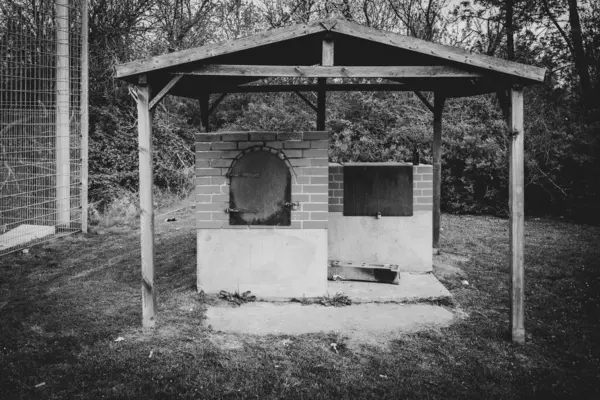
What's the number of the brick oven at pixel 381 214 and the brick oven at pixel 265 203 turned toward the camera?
2

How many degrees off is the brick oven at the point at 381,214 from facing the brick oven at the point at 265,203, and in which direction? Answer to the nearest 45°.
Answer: approximately 45° to its right

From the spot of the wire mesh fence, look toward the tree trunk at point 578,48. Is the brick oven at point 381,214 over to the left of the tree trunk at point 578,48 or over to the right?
right

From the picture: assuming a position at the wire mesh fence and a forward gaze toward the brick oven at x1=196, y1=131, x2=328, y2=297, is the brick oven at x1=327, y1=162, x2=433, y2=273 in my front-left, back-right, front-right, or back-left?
front-left

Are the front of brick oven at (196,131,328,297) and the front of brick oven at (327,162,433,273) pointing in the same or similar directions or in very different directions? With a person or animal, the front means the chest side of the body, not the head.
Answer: same or similar directions

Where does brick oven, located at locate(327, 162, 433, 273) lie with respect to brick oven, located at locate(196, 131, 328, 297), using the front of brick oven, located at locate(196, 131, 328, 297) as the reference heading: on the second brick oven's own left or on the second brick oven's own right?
on the second brick oven's own left

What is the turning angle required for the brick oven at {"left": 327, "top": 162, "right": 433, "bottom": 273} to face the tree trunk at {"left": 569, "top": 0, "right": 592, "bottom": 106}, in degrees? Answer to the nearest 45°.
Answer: approximately 135° to its left

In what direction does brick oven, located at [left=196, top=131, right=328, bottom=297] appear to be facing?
toward the camera

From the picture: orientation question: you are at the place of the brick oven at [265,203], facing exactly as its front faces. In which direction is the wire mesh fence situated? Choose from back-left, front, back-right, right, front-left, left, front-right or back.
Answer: back-right

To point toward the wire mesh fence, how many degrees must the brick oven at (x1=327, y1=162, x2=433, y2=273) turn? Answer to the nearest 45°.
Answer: approximately 90° to its right

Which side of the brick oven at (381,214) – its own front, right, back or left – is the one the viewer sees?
front

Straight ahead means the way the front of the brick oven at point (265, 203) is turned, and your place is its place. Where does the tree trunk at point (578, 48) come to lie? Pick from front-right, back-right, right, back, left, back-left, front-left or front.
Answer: back-left
